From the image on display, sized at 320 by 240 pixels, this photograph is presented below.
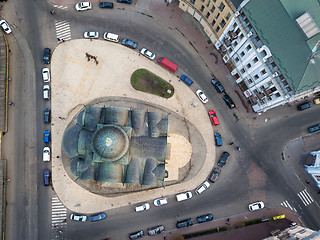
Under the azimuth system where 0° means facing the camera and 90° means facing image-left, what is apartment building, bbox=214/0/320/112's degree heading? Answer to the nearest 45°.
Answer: approximately 45°
